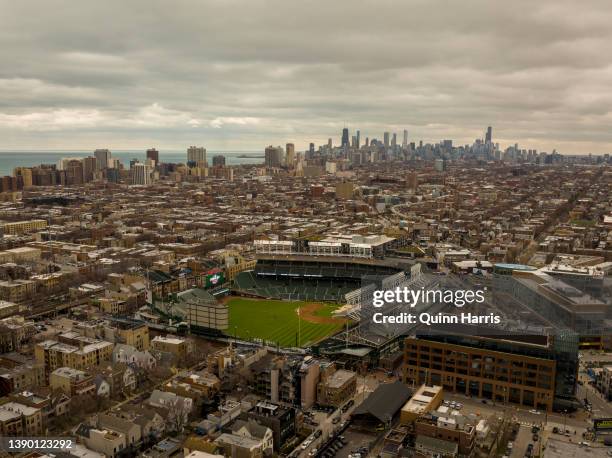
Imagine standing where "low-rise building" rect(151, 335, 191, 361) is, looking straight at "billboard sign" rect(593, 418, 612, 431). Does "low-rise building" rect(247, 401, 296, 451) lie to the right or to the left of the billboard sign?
right

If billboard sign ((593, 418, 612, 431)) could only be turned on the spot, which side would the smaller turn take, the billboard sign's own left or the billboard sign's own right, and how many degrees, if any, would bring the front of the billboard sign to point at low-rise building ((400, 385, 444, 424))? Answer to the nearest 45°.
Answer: approximately 90° to the billboard sign's own right

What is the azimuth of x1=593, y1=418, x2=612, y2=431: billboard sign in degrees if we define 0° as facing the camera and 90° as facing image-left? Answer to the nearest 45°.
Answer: approximately 0°

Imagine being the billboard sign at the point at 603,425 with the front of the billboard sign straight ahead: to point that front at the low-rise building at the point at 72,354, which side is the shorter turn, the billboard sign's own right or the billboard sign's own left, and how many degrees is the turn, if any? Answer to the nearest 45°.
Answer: approximately 90° to the billboard sign's own right

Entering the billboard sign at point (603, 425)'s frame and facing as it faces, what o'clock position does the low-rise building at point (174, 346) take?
The low-rise building is roughly at 3 o'clock from the billboard sign.

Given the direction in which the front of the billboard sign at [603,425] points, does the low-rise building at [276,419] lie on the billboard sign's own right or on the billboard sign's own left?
on the billboard sign's own right

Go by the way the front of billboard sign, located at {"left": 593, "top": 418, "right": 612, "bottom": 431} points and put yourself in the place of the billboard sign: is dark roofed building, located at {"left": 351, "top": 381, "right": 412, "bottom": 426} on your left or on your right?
on your right

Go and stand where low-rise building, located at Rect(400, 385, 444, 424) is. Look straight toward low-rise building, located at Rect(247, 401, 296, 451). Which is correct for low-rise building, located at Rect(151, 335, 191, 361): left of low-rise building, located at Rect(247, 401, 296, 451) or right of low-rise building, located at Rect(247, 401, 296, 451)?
right

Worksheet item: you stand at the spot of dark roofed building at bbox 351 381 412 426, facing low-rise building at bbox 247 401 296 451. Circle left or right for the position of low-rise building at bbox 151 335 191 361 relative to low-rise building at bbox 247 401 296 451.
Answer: right

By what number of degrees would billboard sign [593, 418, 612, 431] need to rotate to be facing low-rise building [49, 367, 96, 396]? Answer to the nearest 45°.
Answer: approximately 90° to its right

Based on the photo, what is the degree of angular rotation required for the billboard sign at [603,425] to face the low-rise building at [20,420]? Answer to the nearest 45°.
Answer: approximately 45° to its right

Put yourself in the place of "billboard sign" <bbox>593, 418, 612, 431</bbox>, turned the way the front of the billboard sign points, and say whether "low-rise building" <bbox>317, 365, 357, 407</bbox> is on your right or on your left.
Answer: on your right
